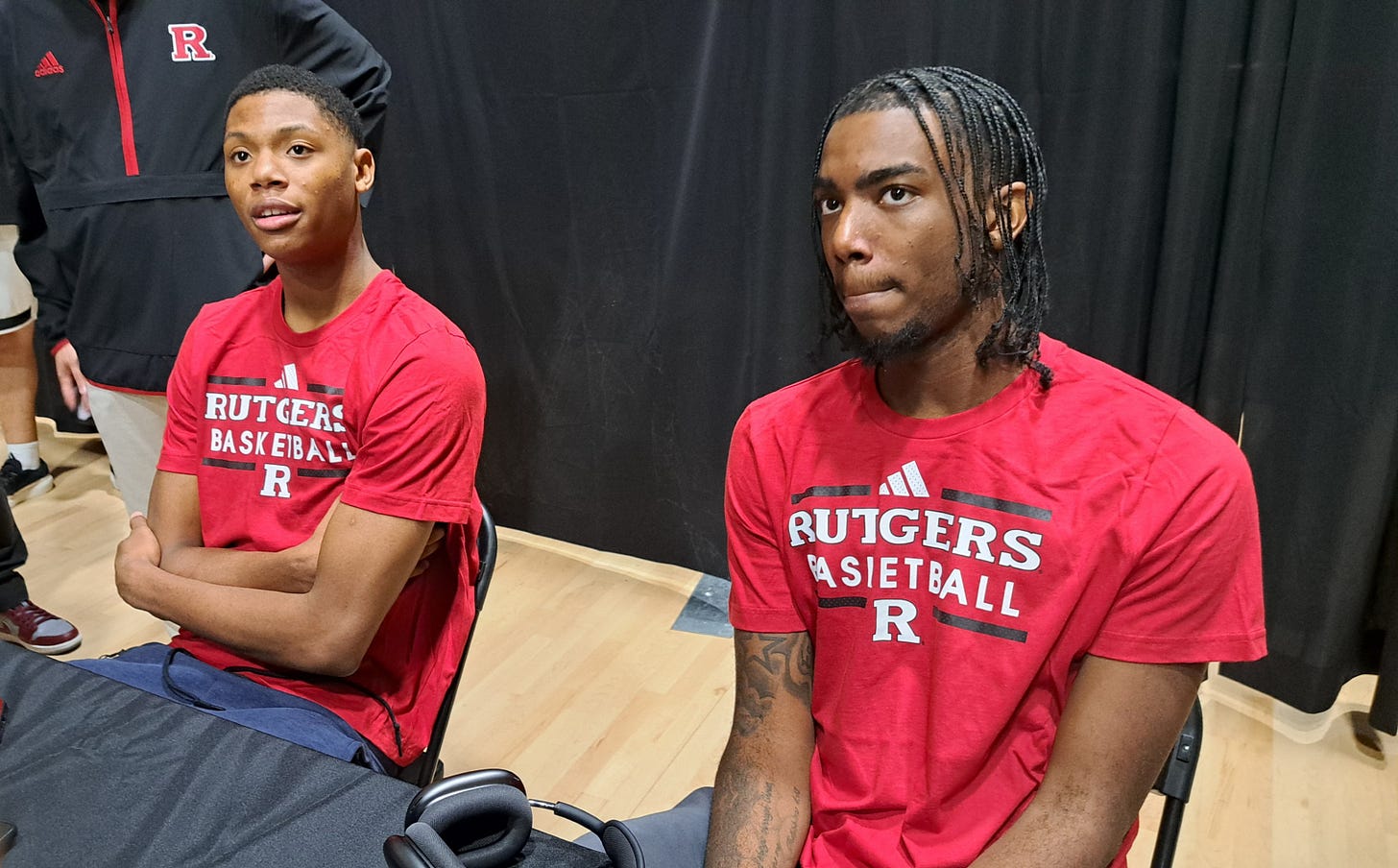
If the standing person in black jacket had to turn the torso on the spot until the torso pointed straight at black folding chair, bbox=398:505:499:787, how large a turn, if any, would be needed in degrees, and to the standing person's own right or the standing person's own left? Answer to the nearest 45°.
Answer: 0° — they already face it

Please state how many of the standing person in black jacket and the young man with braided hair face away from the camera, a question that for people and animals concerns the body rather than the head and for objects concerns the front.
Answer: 0

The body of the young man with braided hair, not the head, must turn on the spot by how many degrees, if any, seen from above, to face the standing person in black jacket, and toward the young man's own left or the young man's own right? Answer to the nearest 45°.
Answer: approximately 90° to the young man's own right

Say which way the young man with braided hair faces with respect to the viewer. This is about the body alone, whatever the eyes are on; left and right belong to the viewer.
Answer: facing the viewer and to the left of the viewer

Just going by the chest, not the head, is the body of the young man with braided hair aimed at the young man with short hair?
no

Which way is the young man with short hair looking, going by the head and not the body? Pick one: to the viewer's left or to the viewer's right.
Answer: to the viewer's left

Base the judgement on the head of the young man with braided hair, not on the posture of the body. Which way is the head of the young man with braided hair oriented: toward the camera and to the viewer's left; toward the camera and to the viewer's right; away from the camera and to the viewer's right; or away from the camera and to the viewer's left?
toward the camera and to the viewer's left

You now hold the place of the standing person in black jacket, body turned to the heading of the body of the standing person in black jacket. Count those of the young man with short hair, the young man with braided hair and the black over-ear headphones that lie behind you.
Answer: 0

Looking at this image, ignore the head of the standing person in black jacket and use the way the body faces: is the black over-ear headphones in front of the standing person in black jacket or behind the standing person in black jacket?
in front

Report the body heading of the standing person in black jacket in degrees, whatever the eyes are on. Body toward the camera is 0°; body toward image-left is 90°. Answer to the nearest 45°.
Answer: approximately 0°

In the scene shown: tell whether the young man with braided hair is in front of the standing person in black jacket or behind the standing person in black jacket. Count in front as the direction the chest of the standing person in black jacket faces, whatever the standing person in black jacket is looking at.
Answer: in front

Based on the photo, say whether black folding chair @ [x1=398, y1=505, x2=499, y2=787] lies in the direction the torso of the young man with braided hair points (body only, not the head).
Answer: no

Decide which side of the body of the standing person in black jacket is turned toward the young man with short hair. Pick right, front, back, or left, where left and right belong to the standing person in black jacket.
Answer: front

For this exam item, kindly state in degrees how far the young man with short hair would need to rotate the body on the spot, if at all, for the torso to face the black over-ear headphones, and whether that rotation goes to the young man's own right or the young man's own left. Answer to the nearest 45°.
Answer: approximately 45° to the young man's own left

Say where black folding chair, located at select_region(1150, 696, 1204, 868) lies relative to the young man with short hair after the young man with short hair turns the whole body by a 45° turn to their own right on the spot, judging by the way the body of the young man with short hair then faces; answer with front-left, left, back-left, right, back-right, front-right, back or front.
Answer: back-left
